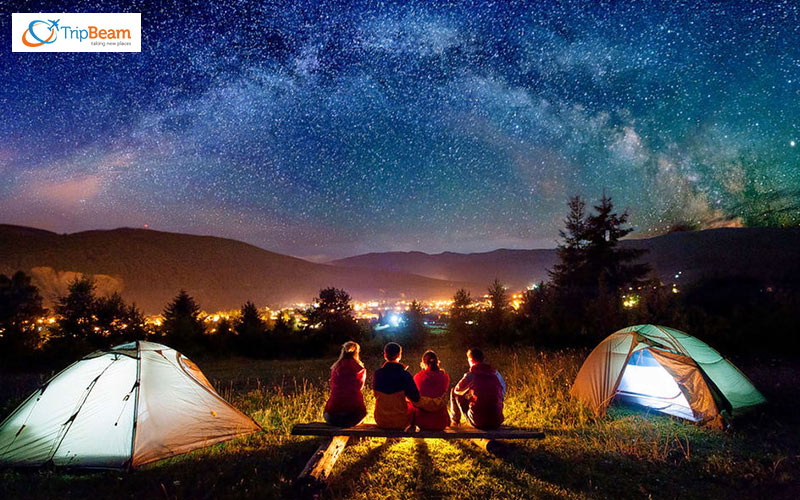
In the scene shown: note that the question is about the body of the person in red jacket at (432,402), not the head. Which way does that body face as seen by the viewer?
away from the camera

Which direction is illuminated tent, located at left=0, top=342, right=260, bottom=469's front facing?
to the viewer's right

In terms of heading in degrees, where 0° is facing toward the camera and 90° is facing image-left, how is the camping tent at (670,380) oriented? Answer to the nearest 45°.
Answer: approximately 45°

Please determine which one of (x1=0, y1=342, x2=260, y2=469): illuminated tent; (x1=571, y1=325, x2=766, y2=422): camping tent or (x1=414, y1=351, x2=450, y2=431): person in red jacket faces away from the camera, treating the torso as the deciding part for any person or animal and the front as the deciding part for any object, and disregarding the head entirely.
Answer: the person in red jacket

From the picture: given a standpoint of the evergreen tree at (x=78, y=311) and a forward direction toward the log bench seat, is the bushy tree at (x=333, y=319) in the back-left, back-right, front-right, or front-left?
front-left

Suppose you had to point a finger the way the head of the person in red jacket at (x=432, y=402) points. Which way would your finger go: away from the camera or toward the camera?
away from the camera

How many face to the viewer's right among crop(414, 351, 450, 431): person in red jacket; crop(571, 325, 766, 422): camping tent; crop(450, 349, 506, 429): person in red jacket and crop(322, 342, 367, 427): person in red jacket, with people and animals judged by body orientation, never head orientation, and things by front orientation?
0

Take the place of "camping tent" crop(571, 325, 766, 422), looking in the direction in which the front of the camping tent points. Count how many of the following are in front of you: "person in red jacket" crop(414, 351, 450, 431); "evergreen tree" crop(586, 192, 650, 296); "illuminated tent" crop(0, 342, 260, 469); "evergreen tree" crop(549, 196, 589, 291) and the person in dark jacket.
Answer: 3

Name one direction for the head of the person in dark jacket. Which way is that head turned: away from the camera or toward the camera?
away from the camera

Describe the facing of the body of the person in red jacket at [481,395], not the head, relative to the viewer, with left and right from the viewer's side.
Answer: facing away from the viewer and to the left of the viewer

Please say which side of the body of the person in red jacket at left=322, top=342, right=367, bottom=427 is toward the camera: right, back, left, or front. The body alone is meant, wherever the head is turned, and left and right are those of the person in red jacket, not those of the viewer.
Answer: back

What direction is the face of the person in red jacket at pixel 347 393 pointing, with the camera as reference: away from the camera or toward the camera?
away from the camera

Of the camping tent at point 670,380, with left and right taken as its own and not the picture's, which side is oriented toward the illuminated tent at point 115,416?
front
